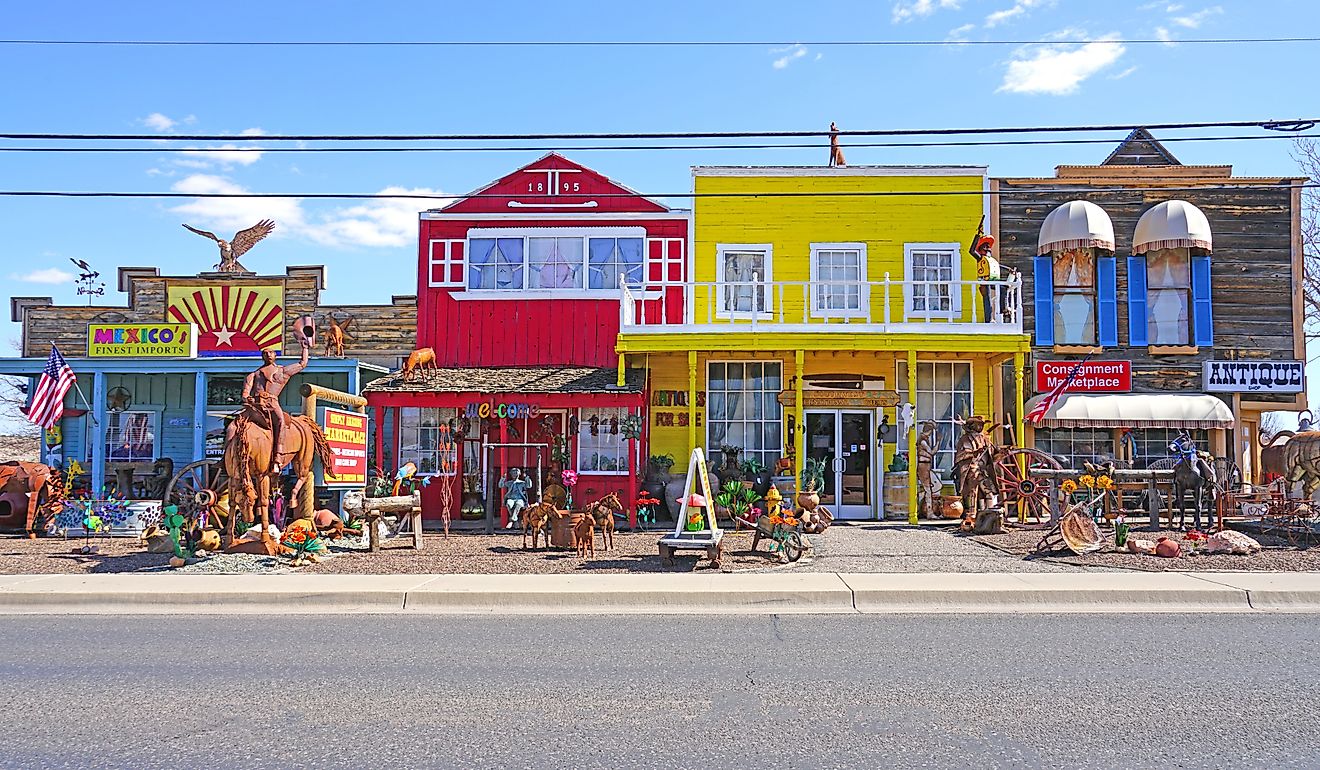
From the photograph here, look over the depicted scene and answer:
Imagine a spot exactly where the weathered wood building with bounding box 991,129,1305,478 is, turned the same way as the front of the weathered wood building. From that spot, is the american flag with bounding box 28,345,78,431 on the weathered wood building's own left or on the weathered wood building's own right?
on the weathered wood building's own right

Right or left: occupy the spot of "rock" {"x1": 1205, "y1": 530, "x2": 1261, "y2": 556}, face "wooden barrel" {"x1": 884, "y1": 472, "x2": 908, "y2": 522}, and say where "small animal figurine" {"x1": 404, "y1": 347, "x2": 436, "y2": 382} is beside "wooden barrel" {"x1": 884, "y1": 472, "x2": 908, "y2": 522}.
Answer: left

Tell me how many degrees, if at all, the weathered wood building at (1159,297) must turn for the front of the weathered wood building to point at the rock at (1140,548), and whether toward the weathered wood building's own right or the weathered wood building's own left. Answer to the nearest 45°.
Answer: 0° — it already faces it
